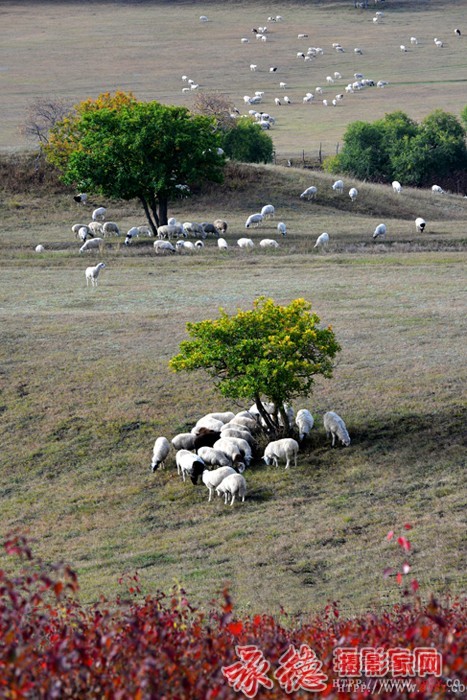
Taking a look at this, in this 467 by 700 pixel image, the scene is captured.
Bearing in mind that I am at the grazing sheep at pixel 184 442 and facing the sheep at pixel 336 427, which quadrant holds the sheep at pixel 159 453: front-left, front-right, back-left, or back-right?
back-right

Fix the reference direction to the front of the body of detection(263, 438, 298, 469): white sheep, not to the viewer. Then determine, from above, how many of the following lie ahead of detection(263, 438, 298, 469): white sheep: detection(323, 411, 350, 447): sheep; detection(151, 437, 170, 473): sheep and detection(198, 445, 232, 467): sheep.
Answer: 2

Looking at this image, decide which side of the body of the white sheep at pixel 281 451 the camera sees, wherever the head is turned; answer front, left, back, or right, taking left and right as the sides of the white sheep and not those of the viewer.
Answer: left

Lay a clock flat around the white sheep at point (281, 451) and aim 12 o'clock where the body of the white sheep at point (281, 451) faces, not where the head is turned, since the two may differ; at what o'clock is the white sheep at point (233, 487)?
the white sheep at point (233, 487) is roughly at 10 o'clock from the white sheep at point (281, 451).

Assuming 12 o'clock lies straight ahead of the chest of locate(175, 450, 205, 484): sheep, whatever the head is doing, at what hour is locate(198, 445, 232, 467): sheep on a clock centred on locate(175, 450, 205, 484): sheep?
locate(198, 445, 232, 467): sheep is roughly at 10 o'clock from locate(175, 450, 205, 484): sheep.
